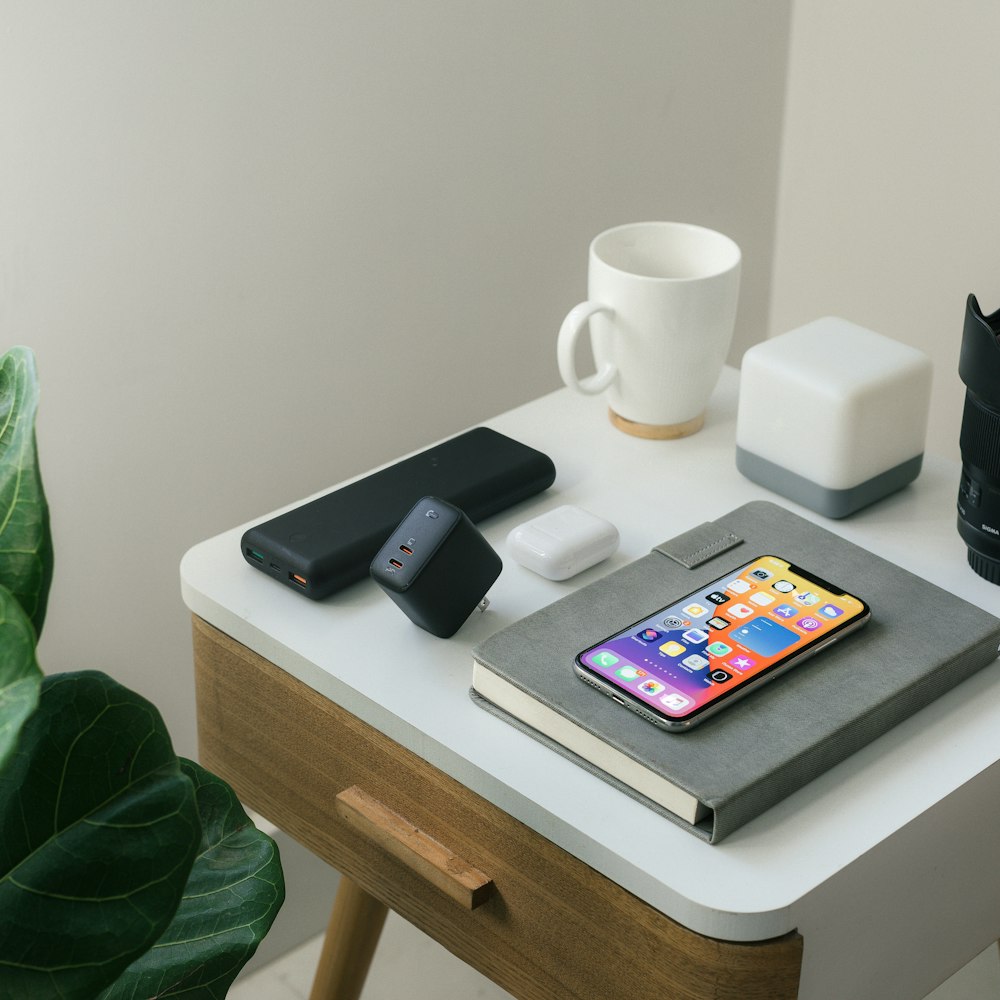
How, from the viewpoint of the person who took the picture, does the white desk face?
facing the viewer and to the left of the viewer

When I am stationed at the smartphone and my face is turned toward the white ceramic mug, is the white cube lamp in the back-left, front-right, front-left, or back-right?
front-right
